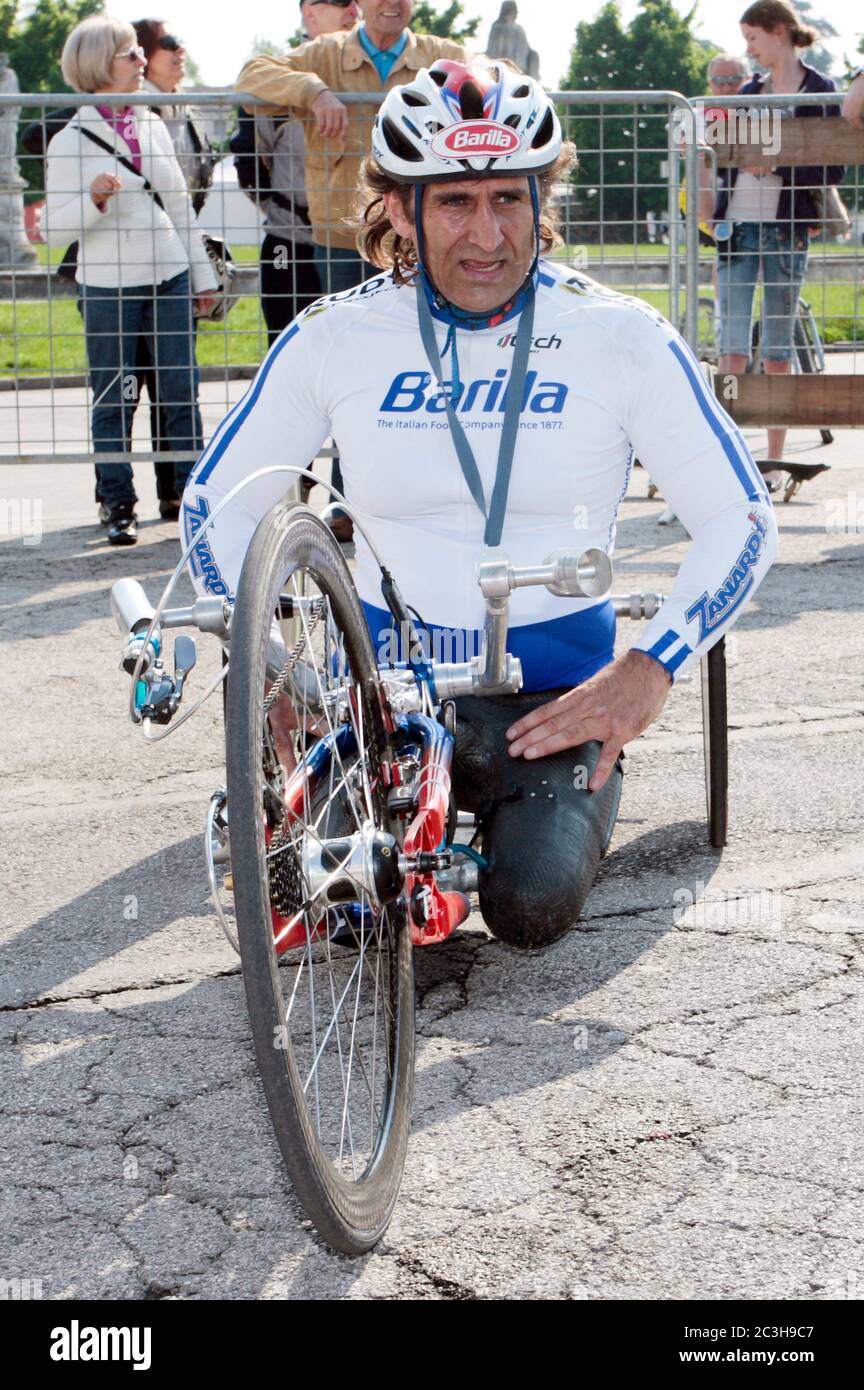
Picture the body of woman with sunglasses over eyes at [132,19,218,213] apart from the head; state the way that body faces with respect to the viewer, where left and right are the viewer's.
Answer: facing the viewer and to the right of the viewer

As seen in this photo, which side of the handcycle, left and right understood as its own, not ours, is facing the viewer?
front

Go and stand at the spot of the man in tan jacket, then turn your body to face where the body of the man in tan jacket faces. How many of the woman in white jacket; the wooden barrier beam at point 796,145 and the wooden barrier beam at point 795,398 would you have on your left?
2

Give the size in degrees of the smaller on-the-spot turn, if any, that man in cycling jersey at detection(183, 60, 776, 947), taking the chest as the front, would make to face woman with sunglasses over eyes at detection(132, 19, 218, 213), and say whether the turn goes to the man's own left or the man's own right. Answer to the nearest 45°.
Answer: approximately 180°

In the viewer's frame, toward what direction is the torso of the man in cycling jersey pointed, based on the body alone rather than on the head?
toward the camera

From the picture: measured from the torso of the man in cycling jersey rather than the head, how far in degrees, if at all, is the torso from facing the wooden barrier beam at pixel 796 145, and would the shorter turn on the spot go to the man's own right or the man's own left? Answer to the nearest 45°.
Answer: approximately 180°

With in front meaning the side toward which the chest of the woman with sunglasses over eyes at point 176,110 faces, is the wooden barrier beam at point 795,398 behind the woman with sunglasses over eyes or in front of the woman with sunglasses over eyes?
in front

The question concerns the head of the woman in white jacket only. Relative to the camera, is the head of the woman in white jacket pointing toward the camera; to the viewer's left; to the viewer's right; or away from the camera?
to the viewer's right

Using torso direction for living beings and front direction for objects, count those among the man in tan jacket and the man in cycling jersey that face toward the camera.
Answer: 2

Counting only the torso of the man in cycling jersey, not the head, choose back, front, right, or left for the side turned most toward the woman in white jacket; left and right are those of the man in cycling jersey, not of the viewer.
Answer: back
